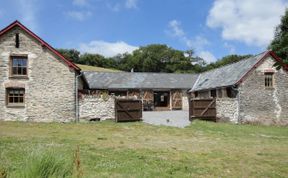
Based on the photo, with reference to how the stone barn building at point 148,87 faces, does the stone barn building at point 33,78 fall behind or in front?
in front

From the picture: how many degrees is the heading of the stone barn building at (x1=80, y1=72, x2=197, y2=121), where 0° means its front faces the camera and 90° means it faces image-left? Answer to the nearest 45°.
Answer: approximately 0°
